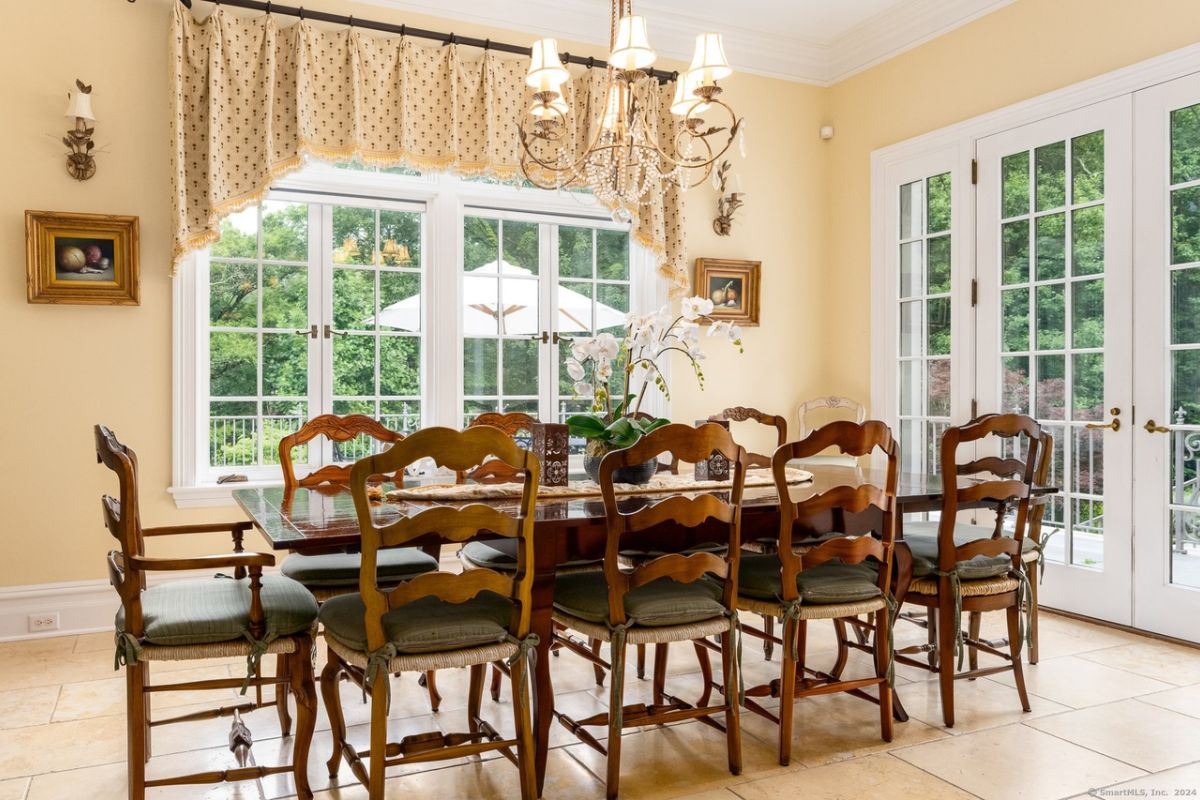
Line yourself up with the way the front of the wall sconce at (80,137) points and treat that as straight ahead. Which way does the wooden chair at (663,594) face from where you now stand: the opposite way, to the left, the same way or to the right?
the opposite way

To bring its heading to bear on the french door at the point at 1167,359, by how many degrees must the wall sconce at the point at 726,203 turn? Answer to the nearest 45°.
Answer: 0° — it already faces it

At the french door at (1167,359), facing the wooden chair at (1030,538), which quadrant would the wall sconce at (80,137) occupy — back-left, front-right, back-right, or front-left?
front-right

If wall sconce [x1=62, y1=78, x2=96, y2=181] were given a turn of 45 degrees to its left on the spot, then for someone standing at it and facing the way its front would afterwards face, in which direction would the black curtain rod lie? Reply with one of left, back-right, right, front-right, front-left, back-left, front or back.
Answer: front-left

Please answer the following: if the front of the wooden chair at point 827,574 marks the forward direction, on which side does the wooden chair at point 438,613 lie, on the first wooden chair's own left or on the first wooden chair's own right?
on the first wooden chair's own left

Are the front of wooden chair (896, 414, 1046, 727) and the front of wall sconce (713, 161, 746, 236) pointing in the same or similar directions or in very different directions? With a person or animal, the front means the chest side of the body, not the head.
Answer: very different directions

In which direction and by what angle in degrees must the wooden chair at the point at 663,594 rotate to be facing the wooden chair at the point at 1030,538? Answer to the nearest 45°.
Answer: approximately 90° to its right

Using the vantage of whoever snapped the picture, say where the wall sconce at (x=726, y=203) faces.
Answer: facing the viewer and to the right of the viewer

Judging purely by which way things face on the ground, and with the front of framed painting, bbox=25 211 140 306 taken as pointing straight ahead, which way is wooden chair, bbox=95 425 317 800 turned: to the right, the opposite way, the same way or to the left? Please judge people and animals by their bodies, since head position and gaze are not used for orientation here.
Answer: to the left

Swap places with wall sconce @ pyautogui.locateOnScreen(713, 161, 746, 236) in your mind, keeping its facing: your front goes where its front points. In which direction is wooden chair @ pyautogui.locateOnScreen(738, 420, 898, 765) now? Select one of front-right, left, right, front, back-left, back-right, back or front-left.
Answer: front-right

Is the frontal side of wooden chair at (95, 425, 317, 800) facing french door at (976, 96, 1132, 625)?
yes

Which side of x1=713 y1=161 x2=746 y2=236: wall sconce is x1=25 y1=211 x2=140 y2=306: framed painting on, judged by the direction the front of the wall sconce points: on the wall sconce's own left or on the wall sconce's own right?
on the wall sconce's own right

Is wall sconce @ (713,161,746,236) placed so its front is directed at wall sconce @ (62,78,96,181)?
no

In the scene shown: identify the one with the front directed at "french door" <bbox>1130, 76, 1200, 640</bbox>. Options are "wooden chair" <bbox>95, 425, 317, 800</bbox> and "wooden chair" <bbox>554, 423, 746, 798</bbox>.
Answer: "wooden chair" <bbox>95, 425, 317, 800</bbox>

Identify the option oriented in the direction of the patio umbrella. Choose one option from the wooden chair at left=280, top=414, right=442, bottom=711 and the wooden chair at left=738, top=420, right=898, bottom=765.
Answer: the wooden chair at left=738, top=420, right=898, bottom=765

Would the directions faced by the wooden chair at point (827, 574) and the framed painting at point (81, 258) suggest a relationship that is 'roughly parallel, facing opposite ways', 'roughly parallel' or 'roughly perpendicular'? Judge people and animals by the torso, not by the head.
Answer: roughly parallel, facing opposite ways

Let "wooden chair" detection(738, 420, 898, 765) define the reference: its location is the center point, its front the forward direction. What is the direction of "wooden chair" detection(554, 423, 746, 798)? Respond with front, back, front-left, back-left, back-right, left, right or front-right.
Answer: left

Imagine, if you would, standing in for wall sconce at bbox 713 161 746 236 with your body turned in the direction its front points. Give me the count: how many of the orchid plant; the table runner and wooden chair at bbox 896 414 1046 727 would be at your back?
0

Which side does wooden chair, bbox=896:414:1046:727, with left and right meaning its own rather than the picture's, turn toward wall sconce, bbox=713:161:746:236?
front

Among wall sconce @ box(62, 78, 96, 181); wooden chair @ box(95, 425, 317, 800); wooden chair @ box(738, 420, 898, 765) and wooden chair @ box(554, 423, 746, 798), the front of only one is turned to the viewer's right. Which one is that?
wooden chair @ box(95, 425, 317, 800)

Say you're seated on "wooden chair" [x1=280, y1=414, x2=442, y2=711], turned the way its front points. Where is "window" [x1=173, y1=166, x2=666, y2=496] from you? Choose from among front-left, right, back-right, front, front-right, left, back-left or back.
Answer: back

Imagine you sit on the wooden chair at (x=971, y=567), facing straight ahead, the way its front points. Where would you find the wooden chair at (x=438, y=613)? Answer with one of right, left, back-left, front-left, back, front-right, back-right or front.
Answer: left

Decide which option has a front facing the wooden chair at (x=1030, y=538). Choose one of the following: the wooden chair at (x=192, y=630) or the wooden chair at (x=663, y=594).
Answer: the wooden chair at (x=192, y=630)

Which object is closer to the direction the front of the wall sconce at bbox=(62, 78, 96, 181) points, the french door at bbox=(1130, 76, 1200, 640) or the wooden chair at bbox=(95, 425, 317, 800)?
the wooden chair

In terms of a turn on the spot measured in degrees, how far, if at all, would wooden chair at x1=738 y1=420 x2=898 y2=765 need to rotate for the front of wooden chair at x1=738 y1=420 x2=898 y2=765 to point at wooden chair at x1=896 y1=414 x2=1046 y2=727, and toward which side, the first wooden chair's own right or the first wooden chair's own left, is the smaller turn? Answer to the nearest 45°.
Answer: approximately 90° to the first wooden chair's own right
